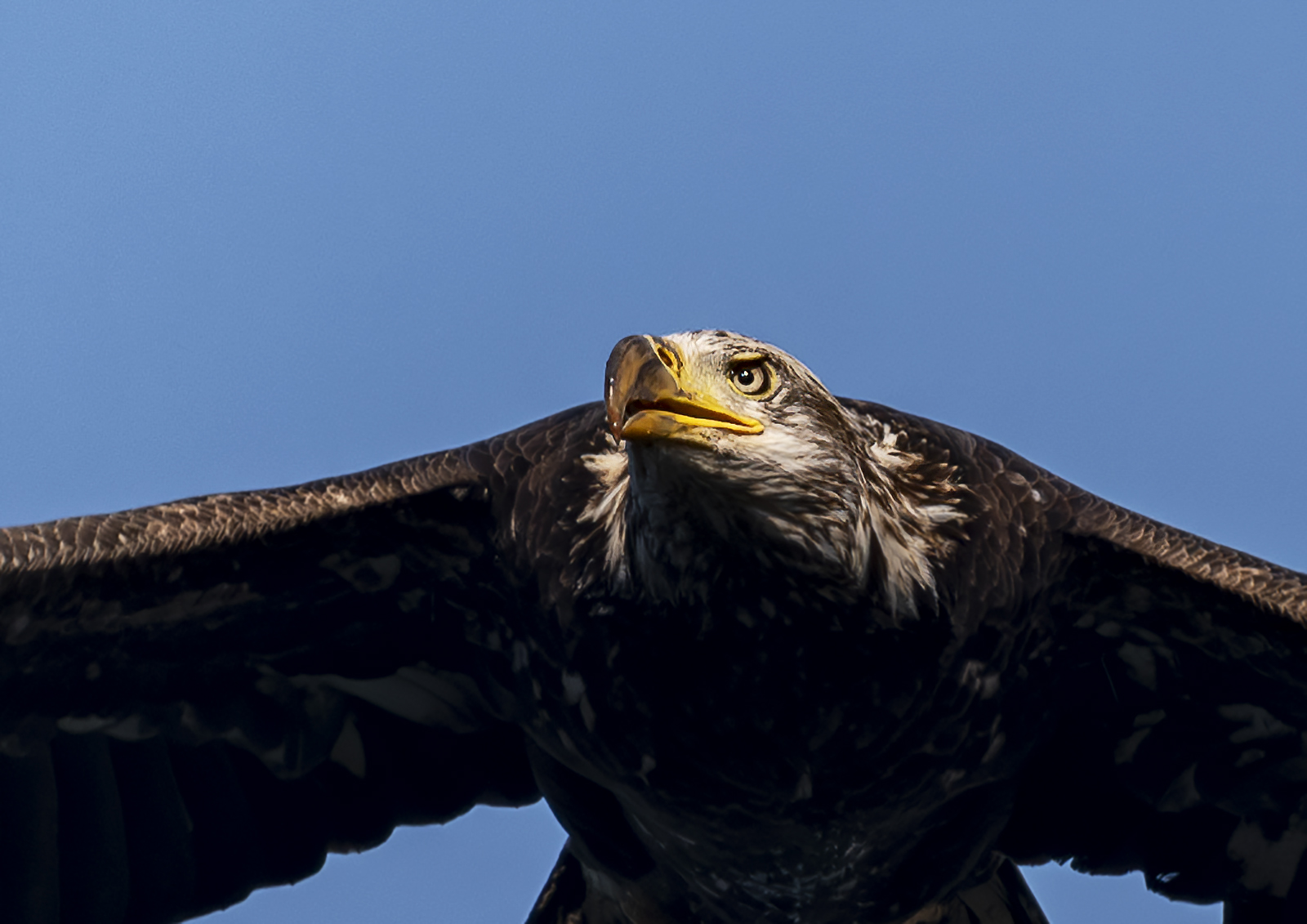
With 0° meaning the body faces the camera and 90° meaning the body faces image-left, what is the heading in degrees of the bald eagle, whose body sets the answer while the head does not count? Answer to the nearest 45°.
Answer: approximately 0°
